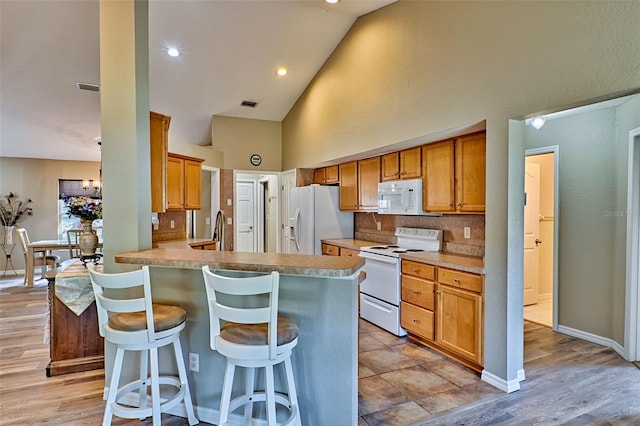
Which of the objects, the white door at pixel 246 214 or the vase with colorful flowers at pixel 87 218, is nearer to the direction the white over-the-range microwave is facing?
the vase with colorful flowers

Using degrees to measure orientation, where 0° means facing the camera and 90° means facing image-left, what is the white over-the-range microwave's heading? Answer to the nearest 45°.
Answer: approximately 45°

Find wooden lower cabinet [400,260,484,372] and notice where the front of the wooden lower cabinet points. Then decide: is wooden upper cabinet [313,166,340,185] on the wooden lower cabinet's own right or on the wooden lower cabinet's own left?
on the wooden lower cabinet's own right

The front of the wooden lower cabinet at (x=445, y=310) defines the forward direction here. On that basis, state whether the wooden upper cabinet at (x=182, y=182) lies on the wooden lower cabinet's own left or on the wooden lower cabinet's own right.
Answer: on the wooden lower cabinet's own right

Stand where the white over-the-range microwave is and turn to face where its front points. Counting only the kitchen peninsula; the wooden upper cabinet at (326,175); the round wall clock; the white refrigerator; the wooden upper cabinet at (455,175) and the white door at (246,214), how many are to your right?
4

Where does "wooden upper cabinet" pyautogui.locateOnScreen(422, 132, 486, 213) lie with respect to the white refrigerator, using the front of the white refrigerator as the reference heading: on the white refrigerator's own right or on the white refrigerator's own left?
on the white refrigerator's own left

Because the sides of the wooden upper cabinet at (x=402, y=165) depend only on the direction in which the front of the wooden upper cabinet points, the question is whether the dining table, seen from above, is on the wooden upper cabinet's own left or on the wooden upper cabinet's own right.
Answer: on the wooden upper cabinet's own right

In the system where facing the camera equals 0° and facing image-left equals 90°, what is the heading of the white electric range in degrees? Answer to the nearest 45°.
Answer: approximately 45°
